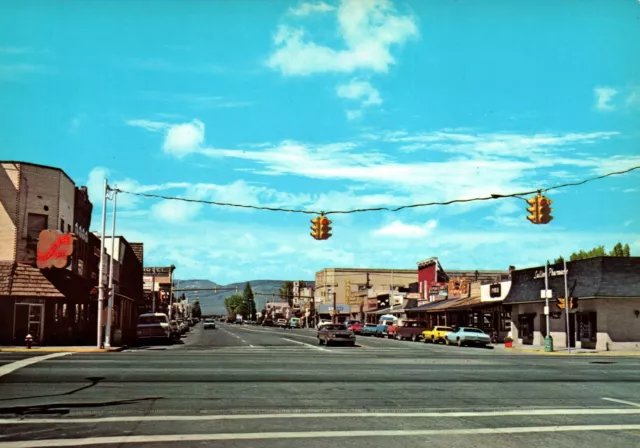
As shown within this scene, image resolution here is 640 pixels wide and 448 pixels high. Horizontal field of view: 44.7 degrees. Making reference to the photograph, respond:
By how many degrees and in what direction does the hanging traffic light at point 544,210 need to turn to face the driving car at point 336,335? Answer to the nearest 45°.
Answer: approximately 180°

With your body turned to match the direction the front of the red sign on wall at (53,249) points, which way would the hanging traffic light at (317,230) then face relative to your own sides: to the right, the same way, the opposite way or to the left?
the same way

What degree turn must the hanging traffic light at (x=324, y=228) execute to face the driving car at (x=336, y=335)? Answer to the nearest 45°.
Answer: approximately 135° to its left

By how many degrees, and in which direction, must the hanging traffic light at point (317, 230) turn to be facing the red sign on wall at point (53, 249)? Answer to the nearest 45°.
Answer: approximately 45° to its right

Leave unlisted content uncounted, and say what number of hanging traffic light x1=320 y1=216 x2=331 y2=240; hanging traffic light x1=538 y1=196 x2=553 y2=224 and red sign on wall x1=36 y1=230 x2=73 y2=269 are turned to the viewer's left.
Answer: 0

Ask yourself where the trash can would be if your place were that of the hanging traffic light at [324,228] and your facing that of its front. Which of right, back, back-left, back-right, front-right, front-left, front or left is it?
left

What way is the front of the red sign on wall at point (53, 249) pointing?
toward the camera
